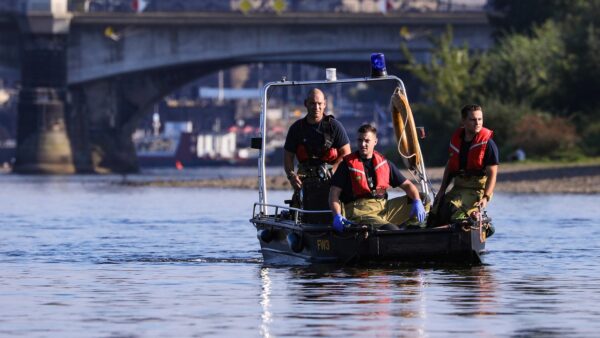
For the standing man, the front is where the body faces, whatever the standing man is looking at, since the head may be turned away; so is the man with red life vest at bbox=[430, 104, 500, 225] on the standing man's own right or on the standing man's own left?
on the standing man's own left

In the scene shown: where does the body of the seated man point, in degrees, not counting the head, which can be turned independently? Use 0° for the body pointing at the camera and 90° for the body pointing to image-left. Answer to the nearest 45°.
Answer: approximately 0°

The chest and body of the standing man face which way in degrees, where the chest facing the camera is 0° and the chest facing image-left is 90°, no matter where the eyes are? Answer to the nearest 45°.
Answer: approximately 0°

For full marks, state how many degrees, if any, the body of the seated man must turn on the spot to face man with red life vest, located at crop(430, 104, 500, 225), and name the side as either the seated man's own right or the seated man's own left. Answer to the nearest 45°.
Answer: approximately 90° to the seated man's own left

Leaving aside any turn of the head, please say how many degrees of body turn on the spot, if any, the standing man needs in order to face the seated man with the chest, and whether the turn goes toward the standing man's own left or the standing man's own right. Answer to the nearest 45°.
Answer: approximately 45° to the standing man's own left
